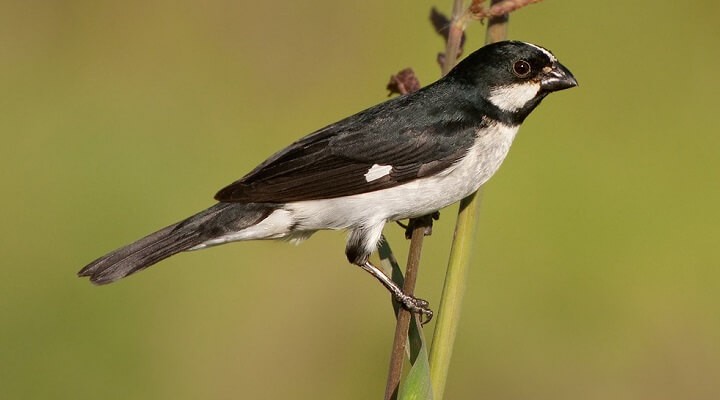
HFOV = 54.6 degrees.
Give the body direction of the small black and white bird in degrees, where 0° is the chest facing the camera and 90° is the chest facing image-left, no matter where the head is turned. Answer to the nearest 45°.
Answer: approximately 270°
